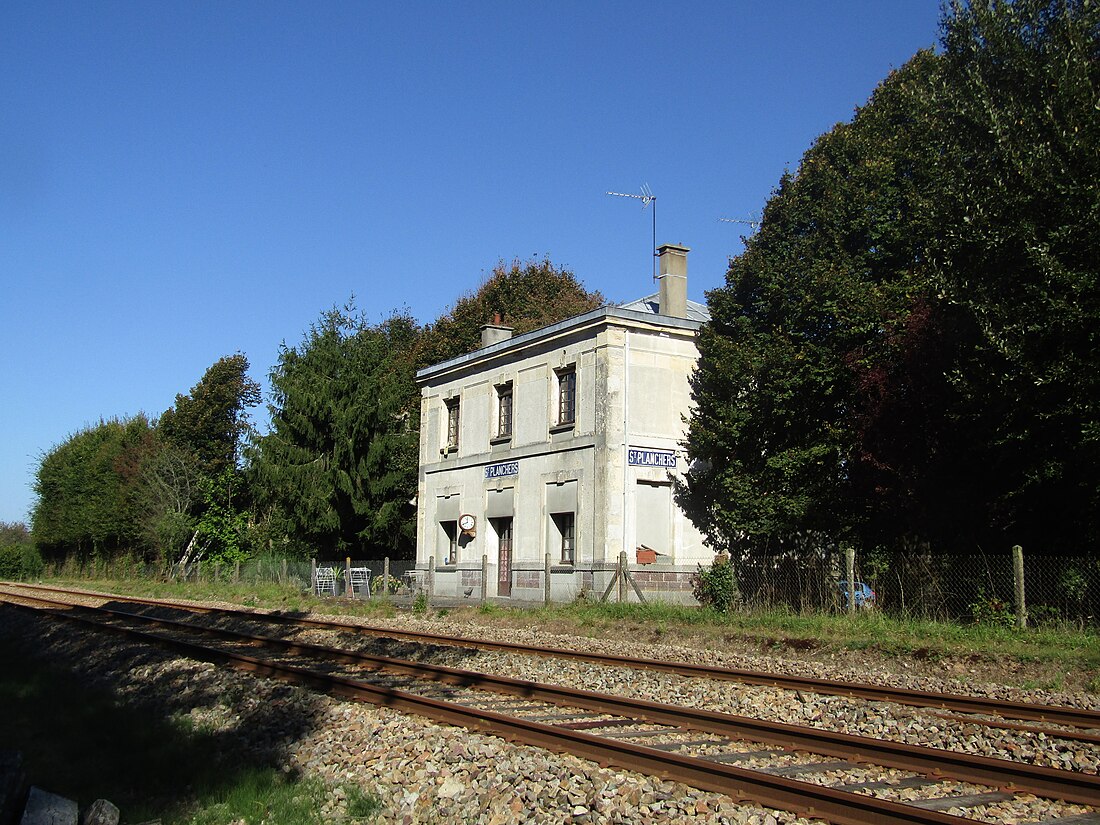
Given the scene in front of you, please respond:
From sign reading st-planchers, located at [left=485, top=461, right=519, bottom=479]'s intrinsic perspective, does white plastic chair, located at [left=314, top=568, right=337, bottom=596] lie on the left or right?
on its right

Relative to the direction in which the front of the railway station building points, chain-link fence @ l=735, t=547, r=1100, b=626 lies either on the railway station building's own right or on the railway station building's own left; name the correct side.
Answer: on the railway station building's own left

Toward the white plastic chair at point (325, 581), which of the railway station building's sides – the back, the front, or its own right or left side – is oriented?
right

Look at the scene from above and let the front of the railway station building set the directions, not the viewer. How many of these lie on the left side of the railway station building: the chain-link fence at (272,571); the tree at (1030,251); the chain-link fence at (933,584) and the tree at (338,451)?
2

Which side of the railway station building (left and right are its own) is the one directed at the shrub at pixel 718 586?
left

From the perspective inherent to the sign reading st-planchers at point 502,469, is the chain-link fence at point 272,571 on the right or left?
on its right

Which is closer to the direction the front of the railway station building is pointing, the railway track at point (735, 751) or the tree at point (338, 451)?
the railway track

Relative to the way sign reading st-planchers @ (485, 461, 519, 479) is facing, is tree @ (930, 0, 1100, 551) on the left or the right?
on its left

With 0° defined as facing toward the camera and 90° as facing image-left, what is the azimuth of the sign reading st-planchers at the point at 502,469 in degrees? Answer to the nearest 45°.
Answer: approximately 45°

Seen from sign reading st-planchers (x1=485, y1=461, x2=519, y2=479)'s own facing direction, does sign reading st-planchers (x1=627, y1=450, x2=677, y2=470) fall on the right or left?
on its left
